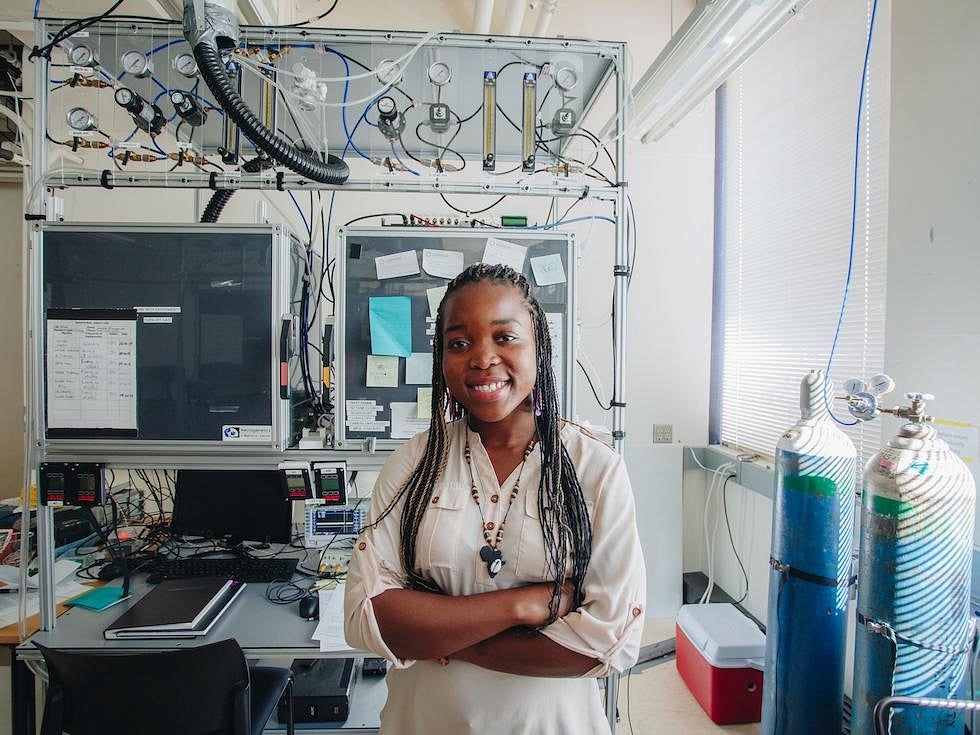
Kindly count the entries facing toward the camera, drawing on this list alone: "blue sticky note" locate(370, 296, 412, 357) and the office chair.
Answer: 1

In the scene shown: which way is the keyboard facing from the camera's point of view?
toward the camera

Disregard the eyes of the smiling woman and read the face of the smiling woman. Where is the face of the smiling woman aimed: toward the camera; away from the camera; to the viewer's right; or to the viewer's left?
toward the camera

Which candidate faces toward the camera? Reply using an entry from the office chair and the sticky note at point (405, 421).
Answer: the sticky note

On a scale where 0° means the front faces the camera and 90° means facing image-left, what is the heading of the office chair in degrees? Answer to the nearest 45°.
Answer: approximately 225°

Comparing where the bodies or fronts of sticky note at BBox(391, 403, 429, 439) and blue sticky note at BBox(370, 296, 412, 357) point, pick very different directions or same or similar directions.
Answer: same or similar directions

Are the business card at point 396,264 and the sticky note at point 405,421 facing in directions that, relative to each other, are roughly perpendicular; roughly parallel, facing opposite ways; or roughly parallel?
roughly parallel

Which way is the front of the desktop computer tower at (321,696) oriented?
toward the camera

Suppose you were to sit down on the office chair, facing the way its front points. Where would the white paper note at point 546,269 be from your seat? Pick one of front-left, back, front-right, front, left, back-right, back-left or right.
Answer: front-right

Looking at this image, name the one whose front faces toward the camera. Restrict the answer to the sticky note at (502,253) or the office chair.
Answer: the sticky note

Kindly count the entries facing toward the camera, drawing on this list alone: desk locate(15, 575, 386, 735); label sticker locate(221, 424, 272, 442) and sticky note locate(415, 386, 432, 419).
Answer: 3

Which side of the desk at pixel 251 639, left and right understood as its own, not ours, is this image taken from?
front
